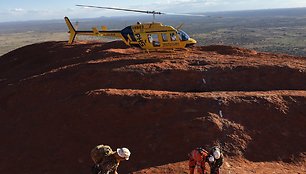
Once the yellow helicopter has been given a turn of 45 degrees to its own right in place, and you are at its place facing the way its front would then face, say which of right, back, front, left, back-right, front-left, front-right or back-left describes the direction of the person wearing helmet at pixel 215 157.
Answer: front-right

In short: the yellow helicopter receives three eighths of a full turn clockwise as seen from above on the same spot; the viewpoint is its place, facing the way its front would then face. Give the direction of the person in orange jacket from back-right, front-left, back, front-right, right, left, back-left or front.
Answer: front-left

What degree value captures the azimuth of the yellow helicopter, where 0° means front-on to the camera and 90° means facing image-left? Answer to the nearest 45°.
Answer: approximately 270°

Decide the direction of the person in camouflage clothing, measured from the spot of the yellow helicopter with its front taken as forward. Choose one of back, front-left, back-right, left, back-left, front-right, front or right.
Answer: right
